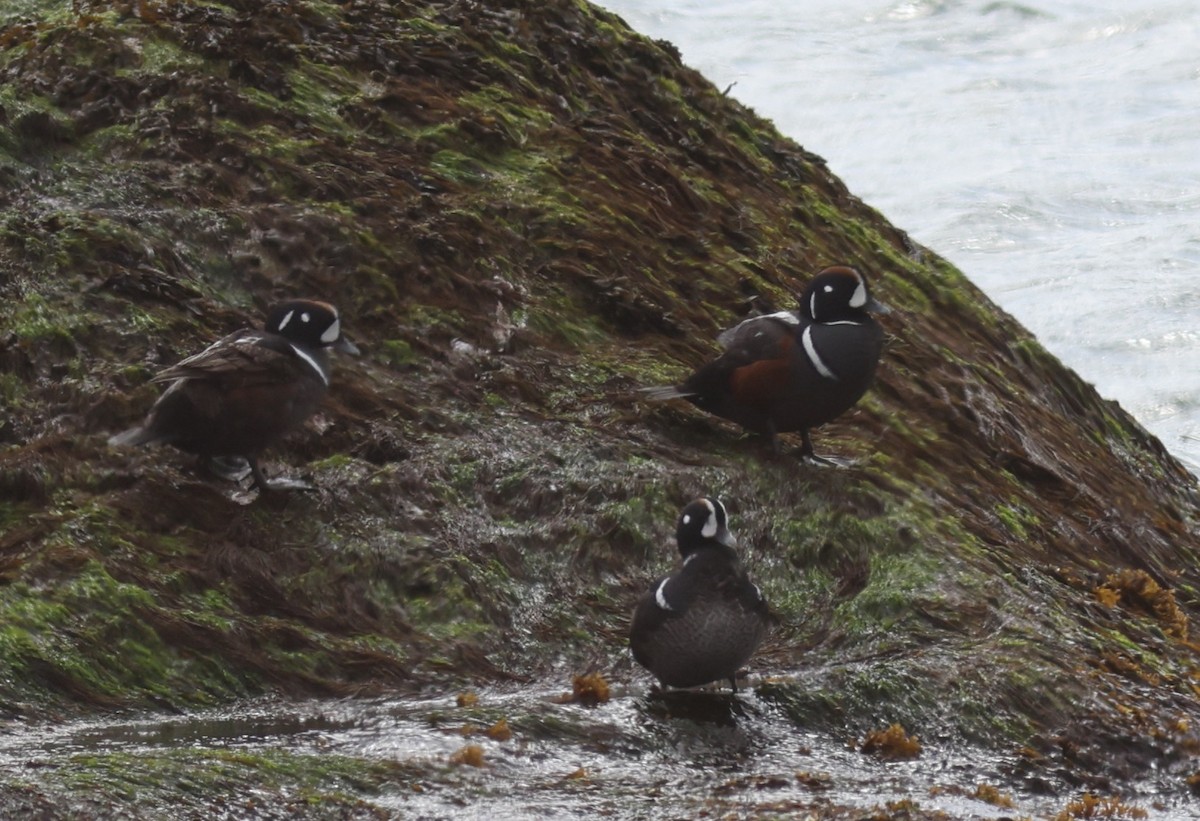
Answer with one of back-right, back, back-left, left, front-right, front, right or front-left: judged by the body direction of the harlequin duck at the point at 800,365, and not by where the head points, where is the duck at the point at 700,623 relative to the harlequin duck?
right

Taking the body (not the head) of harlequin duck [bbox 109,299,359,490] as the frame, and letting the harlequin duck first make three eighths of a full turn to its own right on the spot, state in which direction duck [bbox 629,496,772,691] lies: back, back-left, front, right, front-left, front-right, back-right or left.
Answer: left

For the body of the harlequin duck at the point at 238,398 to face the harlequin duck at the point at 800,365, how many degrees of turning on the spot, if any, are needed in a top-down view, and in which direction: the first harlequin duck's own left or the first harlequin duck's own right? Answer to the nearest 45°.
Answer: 0° — it already faces it

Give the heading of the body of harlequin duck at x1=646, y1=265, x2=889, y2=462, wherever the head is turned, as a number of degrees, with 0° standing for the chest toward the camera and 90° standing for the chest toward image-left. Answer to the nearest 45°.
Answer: approximately 270°

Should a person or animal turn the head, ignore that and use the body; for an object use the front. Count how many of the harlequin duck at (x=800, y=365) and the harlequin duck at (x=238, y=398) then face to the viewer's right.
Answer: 2

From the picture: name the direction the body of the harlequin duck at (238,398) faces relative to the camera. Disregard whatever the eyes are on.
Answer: to the viewer's right

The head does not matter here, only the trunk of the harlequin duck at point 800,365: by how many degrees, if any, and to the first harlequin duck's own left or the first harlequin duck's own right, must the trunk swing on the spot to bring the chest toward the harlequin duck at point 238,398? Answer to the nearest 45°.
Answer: approximately 135° to the first harlequin duck's own right
